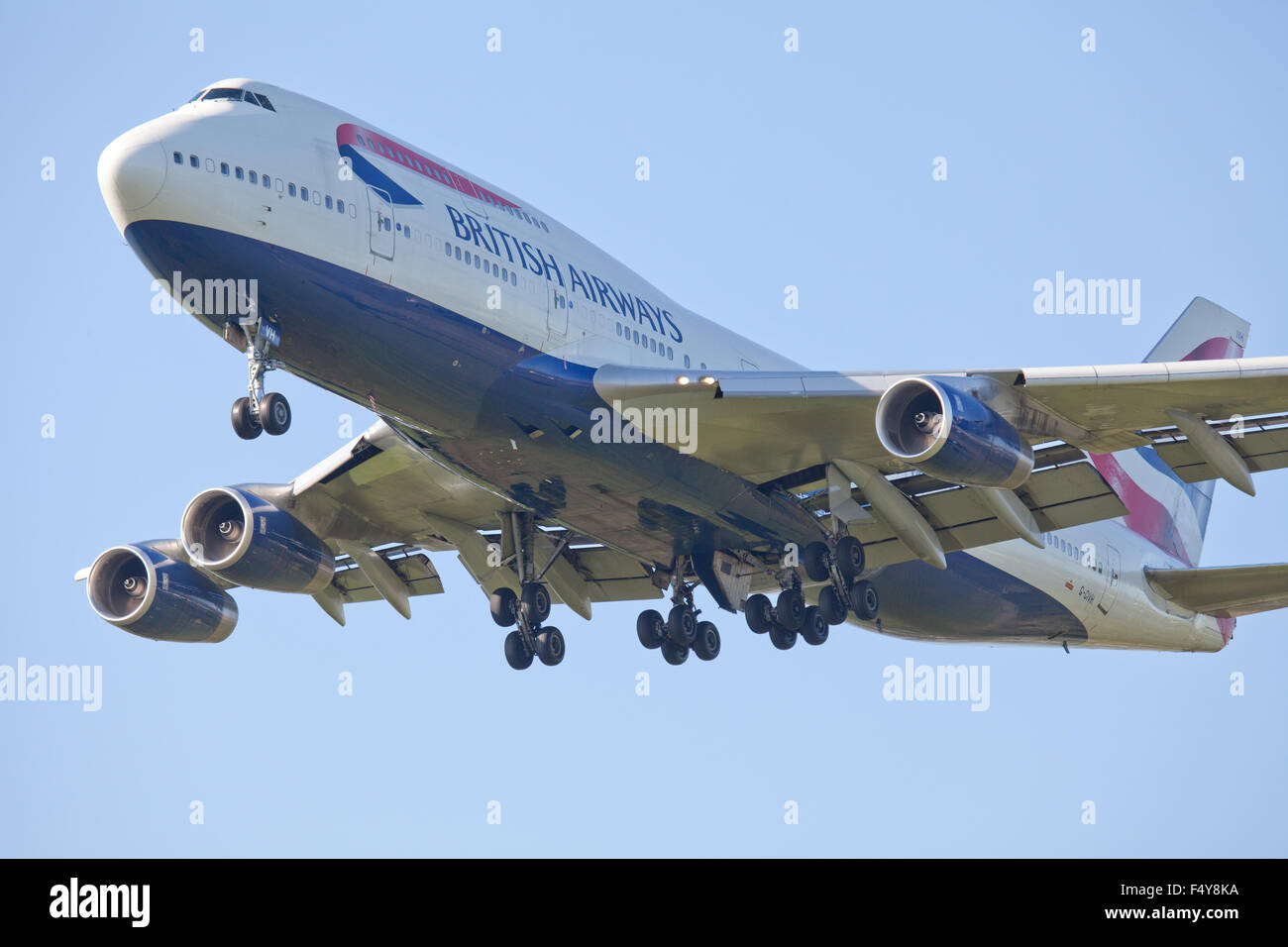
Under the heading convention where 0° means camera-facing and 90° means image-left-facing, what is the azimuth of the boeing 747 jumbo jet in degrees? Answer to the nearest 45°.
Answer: approximately 45°
